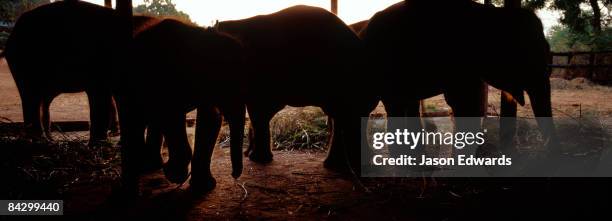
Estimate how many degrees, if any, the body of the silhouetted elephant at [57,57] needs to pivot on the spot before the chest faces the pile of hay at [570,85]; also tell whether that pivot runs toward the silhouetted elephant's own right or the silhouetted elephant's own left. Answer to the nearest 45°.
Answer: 0° — it already faces it

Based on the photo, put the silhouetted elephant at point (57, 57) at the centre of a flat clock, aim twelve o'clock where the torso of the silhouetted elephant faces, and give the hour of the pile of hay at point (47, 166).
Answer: The pile of hay is roughly at 3 o'clock from the silhouetted elephant.

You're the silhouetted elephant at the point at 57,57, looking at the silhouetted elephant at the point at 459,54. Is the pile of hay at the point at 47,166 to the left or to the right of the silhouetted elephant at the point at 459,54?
right

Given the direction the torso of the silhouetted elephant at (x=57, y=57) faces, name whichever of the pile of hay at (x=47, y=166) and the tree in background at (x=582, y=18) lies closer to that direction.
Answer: the tree in background

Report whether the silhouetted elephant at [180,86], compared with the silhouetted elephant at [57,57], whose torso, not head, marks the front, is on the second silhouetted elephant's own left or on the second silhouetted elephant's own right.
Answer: on the second silhouetted elephant's own right

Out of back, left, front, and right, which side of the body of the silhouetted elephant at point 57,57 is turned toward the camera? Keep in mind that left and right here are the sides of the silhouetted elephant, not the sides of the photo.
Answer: right

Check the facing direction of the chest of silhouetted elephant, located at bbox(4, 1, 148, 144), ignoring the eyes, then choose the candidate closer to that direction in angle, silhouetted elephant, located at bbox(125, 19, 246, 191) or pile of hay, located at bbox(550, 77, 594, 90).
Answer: the pile of hay

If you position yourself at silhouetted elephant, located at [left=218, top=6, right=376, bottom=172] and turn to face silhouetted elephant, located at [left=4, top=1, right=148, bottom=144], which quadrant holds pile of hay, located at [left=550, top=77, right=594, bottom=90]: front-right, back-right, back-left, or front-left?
back-right

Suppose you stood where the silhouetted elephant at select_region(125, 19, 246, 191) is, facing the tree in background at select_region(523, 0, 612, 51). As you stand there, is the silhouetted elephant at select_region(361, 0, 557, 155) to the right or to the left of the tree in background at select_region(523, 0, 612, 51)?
right
